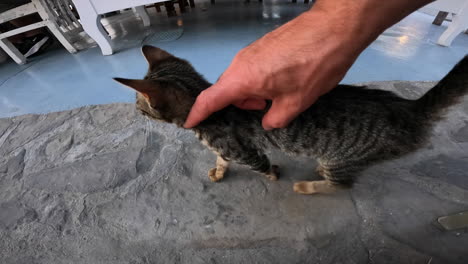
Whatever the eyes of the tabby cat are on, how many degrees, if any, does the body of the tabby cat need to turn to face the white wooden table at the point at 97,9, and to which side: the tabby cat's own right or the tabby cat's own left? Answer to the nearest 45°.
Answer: approximately 45° to the tabby cat's own right

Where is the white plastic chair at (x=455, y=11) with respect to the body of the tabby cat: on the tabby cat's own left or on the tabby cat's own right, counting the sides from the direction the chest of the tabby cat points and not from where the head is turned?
on the tabby cat's own right

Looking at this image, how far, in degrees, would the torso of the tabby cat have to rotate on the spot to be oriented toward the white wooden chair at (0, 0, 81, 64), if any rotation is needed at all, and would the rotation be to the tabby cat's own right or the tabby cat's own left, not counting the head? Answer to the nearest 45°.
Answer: approximately 45° to the tabby cat's own right

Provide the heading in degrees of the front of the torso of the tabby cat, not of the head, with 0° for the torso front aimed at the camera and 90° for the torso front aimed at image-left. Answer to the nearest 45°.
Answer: approximately 90°

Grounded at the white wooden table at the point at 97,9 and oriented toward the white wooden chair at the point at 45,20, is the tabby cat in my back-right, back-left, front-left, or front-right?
back-left
